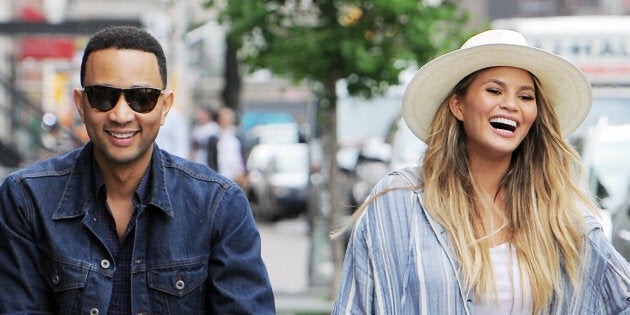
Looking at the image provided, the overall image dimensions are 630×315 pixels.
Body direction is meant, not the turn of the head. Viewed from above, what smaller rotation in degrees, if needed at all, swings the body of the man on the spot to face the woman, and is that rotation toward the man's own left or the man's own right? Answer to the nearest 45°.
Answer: approximately 90° to the man's own left

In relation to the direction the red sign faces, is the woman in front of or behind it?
in front

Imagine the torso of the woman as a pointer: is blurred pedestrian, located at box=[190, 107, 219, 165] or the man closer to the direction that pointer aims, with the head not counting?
the man

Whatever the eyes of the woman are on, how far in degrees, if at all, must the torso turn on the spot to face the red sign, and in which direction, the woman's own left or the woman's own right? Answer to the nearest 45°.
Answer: approximately 135° to the woman's own right

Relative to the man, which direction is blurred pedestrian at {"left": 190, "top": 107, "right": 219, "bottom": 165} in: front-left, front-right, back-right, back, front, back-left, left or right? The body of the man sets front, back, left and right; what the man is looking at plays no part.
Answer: back

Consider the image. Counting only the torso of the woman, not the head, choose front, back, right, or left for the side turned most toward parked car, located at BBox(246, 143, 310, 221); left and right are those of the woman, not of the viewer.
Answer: back

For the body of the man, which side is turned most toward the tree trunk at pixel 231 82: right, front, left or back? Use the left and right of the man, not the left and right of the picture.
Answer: back

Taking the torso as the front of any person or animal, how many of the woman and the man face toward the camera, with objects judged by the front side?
2

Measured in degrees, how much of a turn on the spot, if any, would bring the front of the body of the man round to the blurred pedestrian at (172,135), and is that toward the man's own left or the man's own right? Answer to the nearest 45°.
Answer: approximately 180°

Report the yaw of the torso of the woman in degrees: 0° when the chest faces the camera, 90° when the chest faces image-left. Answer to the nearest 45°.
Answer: approximately 0°
